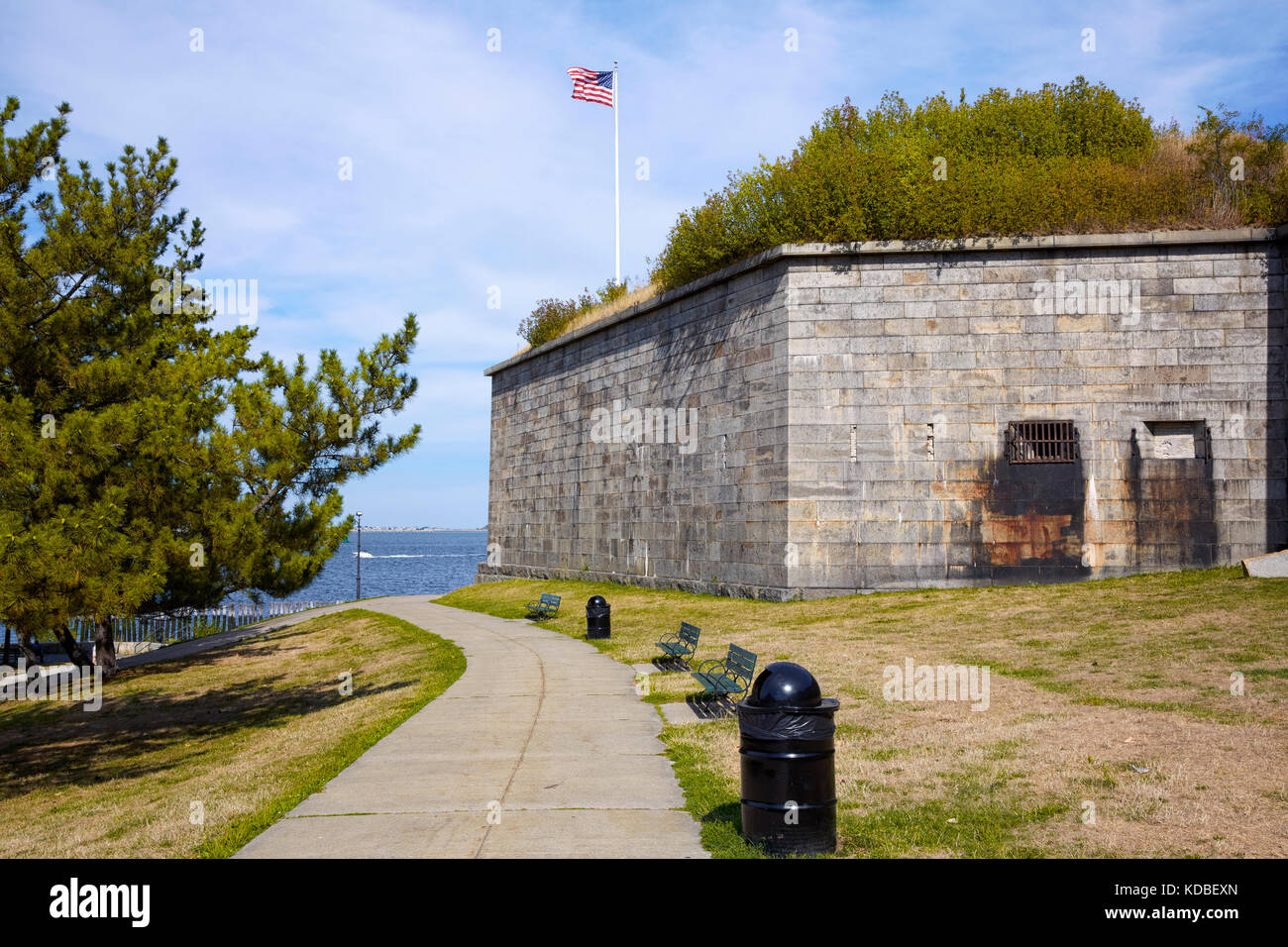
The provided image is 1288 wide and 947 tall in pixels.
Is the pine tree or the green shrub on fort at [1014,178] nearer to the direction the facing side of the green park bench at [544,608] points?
the pine tree

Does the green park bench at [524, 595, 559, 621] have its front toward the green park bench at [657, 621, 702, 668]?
no

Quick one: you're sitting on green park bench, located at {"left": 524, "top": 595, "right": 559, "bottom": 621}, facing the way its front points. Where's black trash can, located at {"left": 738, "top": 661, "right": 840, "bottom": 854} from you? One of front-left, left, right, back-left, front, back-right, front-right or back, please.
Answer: front-left

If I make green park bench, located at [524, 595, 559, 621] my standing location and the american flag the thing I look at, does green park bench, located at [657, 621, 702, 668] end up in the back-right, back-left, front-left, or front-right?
back-right

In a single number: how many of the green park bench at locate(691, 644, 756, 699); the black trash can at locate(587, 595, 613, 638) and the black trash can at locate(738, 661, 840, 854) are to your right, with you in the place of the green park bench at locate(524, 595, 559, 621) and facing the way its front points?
0

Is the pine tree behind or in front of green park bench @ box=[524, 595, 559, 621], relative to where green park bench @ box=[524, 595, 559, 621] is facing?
in front

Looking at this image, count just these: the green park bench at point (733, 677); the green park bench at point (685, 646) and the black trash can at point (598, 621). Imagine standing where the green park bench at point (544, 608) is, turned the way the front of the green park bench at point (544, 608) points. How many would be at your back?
0

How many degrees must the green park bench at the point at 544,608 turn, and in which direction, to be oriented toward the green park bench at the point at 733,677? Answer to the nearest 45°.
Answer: approximately 45° to its left

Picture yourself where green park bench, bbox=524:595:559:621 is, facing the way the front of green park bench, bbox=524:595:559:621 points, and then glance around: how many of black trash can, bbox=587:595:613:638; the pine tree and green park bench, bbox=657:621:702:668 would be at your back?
0

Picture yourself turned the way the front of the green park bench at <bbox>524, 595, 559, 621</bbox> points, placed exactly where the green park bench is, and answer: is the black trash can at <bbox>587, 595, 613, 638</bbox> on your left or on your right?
on your left

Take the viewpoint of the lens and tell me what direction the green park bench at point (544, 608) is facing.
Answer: facing the viewer and to the left of the viewer

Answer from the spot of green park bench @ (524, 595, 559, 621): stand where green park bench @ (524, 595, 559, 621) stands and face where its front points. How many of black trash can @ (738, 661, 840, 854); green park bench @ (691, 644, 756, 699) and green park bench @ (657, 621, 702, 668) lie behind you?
0
